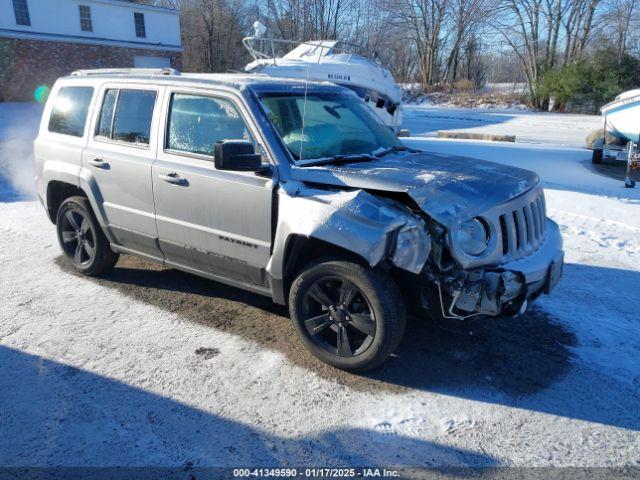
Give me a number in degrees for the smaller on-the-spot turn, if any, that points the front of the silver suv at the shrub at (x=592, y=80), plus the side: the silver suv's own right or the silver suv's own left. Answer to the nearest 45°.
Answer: approximately 90° to the silver suv's own left

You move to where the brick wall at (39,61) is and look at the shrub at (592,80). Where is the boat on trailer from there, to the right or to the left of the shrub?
right

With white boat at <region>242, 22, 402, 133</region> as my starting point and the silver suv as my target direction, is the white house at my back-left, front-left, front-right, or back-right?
back-right

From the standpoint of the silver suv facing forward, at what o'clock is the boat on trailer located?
The boat on trailer is roughly at 9 o'clock from the silver suv.

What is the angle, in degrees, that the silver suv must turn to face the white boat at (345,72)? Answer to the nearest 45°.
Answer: approximately 135° to its left

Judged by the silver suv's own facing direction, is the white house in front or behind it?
behind

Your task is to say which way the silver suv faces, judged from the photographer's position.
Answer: facing the viewer and to the right of the viewer

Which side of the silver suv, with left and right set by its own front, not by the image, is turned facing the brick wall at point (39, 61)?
back

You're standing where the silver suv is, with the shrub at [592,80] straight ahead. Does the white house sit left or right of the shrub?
left
